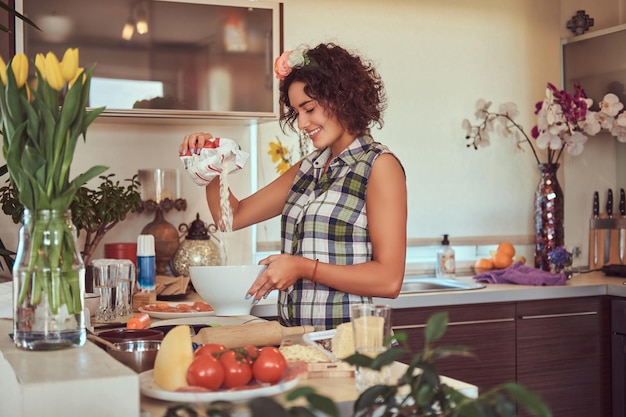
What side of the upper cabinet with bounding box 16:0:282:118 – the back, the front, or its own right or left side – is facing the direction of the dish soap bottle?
left

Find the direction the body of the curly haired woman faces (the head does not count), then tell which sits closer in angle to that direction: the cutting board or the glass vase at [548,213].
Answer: the cutting board

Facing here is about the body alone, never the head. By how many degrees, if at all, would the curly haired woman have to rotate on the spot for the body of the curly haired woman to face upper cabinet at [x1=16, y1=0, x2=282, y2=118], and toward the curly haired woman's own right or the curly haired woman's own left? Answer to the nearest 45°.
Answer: approximately 90° to the curly haired woman's own right

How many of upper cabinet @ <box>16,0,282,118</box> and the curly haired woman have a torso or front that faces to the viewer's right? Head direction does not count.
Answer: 0

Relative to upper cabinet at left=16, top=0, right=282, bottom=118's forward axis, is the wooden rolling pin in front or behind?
in front

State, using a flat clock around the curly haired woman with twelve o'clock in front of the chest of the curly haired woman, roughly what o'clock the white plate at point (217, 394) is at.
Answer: The white plate is roughly at 11 o'clock from the curly haired woman.

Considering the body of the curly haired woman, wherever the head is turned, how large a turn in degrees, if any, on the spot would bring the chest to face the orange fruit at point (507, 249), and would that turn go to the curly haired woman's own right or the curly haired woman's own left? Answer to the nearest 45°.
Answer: approximately 180°

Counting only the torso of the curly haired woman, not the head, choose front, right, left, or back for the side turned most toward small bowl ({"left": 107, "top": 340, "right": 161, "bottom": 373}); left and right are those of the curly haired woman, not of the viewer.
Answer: front

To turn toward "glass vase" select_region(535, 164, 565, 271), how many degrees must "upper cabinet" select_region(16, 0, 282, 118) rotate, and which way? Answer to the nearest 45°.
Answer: approximately 90° to its left

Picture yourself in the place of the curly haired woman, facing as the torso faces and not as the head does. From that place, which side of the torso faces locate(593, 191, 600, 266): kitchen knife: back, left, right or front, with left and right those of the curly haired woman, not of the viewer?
back

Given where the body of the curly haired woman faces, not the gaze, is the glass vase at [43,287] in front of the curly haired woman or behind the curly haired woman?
in front

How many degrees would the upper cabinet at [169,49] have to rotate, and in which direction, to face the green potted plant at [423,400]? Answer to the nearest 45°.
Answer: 0° — it already faces it

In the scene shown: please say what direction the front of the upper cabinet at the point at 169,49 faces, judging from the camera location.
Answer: facing the viewer

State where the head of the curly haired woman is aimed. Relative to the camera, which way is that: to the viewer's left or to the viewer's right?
to the viewer's left

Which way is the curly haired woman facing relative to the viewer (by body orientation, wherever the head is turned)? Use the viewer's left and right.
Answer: facing the viewer and to the left of the viewer
